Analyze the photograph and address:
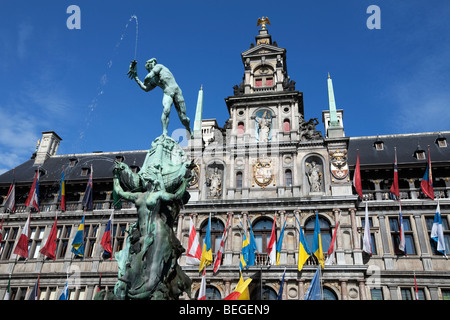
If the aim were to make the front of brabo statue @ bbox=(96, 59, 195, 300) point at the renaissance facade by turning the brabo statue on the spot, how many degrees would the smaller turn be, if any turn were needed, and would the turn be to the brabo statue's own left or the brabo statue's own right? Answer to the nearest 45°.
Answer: approximately 135° to the brabo statue's own right

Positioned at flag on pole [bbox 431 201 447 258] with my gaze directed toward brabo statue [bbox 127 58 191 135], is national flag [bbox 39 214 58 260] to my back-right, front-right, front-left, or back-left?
front-right

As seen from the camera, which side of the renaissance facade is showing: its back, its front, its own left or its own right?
front

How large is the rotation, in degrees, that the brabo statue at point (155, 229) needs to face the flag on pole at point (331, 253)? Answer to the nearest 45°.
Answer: approximately 135° to its right

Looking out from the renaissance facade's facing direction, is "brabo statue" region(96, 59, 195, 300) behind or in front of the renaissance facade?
in front

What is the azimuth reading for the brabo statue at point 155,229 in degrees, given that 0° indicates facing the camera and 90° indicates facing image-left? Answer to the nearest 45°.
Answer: approximately 90°

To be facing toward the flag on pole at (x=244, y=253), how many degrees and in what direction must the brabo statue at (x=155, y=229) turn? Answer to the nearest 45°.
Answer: approximately 135° to its right

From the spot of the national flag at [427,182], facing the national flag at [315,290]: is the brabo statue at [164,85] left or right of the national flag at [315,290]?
left

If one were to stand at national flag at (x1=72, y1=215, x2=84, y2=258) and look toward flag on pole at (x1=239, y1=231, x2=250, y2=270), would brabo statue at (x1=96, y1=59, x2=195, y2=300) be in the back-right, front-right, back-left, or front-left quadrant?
front-right

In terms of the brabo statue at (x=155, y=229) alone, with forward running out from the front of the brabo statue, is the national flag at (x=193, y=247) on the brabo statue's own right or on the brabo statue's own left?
on the brabo statue's own right

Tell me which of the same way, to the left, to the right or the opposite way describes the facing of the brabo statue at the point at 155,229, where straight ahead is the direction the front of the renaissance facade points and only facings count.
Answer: to the right
